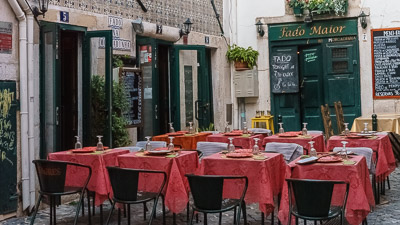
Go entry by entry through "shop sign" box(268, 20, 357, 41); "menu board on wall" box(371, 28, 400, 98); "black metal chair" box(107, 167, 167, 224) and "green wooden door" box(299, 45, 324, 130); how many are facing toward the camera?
3

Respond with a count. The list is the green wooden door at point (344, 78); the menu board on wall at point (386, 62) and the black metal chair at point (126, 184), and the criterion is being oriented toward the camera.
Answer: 2

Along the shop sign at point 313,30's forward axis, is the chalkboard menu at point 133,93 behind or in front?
in front

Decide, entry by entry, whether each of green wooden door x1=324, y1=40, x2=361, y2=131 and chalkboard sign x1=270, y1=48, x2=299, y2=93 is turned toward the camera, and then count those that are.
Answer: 2

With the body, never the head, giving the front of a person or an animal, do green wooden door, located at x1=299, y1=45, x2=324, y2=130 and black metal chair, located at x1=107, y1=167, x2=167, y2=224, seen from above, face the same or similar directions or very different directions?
very different directions

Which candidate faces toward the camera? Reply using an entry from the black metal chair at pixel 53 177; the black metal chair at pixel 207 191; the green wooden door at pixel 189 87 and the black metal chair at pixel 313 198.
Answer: the green wooden door

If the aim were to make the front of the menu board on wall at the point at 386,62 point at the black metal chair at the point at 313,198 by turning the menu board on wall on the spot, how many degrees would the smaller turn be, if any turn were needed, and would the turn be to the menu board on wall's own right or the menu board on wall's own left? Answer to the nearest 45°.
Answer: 0° — it already faces it

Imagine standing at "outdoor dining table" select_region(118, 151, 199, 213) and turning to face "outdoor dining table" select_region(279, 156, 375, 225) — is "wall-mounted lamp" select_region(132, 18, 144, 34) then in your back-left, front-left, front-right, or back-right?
back-left

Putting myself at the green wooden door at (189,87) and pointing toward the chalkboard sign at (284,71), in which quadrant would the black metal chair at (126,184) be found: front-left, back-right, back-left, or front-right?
back-right

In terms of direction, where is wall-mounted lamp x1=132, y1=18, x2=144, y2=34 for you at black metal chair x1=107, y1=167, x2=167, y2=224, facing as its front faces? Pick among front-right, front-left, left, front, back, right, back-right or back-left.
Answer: front-left

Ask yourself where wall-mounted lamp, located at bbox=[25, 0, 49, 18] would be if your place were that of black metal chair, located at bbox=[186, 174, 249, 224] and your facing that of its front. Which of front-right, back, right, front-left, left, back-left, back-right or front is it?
left
